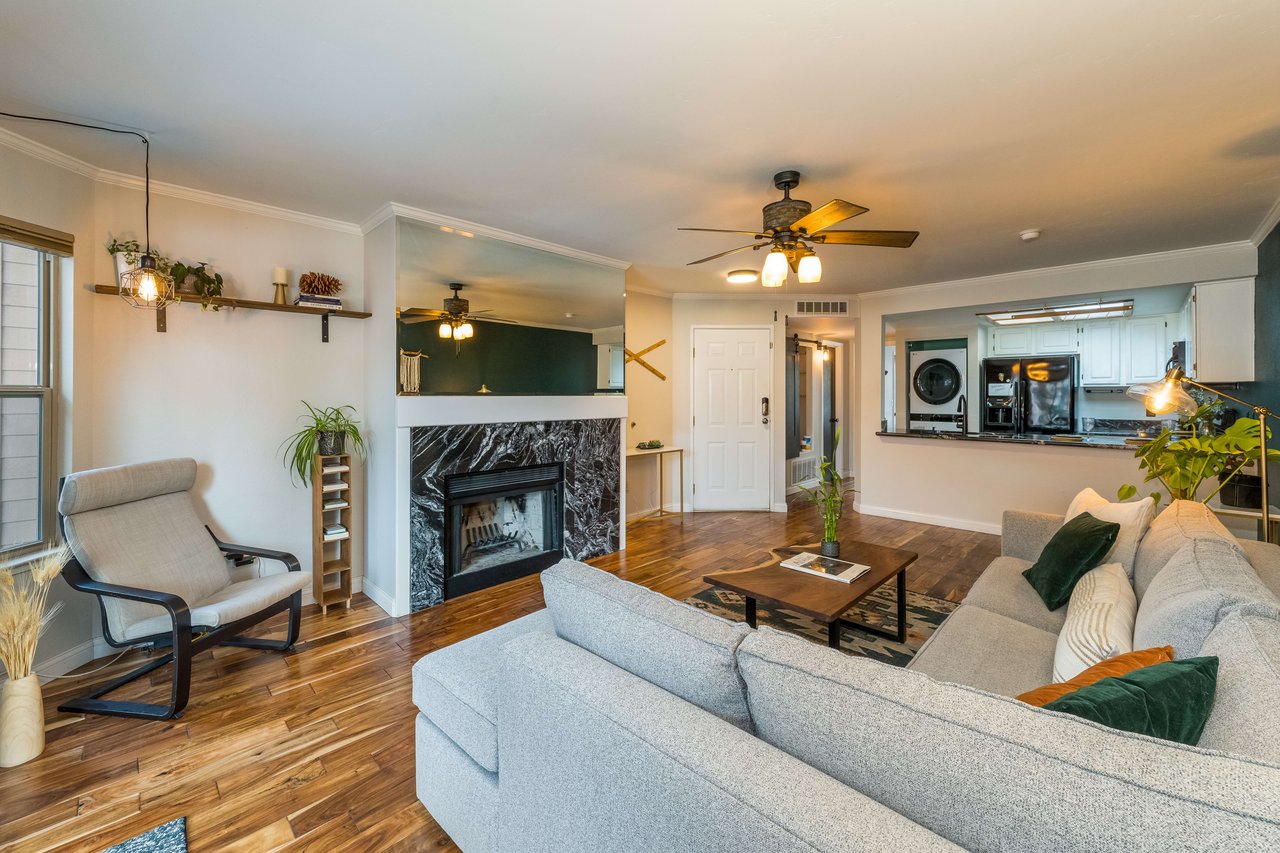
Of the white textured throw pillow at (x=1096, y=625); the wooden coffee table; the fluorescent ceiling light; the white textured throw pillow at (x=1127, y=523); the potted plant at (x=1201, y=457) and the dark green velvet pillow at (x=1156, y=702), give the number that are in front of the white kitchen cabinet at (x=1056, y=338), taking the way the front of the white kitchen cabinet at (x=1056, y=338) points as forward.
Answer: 6

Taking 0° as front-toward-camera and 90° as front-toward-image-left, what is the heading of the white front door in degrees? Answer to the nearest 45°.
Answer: approximately 0°

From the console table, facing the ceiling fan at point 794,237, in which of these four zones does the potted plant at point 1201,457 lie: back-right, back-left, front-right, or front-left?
front-left

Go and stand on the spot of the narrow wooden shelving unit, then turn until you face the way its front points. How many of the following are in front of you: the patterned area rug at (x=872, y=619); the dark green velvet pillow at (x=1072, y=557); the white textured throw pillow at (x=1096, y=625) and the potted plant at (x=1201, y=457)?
4

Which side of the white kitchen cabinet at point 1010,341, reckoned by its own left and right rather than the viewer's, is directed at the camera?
front

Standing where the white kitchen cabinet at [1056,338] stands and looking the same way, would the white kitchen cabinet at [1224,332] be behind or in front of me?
in front

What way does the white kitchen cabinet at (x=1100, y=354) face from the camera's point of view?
toward the camera

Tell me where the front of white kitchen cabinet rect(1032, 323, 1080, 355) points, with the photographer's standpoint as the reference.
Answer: facing the viewer

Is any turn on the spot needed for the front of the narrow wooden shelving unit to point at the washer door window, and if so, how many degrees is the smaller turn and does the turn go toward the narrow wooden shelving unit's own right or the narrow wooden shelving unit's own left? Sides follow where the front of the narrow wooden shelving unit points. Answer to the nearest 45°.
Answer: approximately 45° to the narrow wooden shelving unit's own left

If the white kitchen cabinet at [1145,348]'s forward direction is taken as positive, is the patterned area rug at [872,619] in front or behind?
in front

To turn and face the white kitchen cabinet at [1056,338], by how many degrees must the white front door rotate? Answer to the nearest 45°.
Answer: approximately 90° to its left

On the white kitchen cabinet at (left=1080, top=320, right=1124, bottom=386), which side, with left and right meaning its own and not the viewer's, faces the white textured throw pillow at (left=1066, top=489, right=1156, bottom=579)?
front

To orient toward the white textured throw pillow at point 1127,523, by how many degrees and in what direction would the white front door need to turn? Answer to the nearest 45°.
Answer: approximately 45° to its left

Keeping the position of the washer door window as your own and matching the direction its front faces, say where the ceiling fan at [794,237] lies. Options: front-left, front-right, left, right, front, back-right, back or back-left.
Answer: front

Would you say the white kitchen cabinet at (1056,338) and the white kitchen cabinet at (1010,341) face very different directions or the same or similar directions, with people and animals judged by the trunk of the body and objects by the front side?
same or similar directions

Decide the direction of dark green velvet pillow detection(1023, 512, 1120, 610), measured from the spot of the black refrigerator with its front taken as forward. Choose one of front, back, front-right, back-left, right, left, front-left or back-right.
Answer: front

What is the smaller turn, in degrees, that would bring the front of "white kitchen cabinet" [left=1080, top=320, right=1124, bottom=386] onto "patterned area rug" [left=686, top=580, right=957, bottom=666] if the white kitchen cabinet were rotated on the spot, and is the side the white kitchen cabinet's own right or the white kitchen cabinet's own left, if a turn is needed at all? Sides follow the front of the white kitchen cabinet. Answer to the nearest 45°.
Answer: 0° — it already faces it

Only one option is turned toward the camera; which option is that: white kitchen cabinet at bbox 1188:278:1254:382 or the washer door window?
the washer door window
